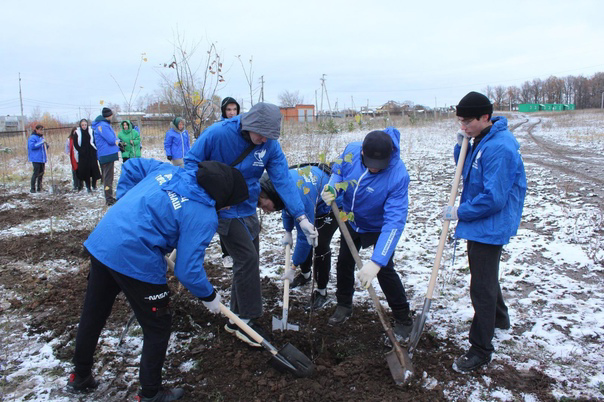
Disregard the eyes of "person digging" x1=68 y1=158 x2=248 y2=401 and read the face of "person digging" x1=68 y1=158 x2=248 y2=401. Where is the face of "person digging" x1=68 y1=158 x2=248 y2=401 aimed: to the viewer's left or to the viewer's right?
to the viewer's right

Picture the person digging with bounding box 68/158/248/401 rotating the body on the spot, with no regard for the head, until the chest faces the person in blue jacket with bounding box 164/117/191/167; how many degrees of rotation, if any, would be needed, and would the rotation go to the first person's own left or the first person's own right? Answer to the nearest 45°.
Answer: approximately 45° to the first person's own left

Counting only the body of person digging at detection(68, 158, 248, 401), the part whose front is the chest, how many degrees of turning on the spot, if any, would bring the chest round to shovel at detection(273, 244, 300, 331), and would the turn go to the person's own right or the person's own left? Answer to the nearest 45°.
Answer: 0° — they already face it

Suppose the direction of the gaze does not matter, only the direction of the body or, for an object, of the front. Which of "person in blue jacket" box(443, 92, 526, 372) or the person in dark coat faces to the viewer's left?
the person in blue jacket

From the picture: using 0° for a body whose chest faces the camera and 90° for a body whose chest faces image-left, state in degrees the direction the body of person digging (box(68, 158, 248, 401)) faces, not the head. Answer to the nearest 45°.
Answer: approximately 225°

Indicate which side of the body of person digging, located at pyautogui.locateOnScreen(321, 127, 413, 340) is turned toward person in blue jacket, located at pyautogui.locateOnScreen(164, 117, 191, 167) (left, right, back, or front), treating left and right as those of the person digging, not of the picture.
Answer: right
